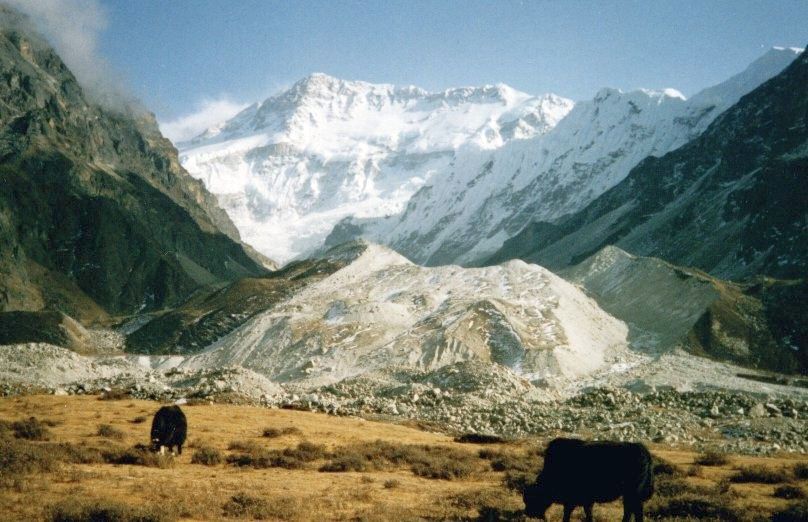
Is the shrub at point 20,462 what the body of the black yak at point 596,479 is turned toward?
yes

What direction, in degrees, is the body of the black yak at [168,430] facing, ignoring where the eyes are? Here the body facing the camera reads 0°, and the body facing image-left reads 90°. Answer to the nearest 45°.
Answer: approximately 45°

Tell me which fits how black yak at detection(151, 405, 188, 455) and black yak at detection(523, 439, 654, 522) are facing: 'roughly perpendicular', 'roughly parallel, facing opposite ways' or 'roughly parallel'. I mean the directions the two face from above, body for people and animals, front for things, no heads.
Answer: roughly perpendicular

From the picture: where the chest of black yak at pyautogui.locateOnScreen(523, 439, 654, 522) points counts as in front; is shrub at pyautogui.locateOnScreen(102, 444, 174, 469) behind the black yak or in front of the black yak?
in front

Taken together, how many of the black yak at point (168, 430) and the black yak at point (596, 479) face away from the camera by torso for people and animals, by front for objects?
0

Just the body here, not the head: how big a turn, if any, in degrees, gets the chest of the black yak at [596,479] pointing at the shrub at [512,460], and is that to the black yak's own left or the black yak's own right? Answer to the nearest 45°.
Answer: approximately 90° to the black yak's own right

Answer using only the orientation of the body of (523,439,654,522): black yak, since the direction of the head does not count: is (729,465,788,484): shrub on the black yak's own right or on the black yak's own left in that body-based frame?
on the black yak's own right

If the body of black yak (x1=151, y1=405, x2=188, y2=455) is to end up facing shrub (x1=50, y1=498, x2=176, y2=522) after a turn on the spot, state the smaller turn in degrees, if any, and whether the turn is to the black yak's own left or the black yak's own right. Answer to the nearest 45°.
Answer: approximately 45° to the black yak's own left

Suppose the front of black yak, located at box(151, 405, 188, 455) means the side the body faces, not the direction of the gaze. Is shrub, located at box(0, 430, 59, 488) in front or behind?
in front

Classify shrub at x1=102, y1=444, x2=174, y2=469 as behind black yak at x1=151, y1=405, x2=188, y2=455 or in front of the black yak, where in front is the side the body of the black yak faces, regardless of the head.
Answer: in front

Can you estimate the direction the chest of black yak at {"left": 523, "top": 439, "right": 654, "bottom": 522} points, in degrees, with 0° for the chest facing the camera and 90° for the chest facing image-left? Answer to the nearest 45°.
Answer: approximately 90°

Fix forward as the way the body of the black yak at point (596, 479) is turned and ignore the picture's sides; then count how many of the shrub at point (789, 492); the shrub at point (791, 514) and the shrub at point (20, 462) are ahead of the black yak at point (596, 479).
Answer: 1
